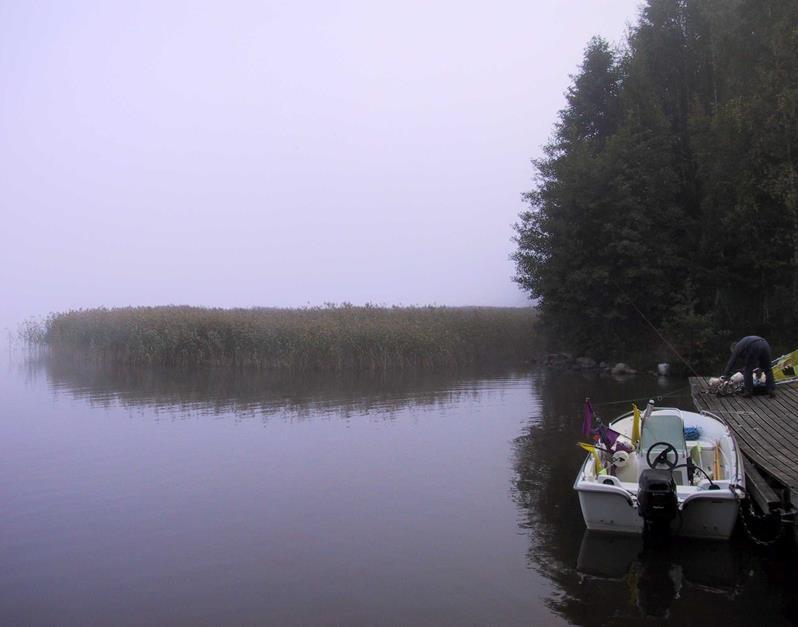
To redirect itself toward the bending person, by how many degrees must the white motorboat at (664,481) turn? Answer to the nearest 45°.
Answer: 0° — it already faces them

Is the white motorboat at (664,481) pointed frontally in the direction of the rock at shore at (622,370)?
yes

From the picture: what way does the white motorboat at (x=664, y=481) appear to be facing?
away from the camera

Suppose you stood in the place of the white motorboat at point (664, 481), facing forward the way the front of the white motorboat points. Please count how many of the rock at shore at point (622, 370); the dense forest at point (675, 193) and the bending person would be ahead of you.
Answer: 3

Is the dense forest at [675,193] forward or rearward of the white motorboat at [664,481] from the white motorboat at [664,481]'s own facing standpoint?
forward

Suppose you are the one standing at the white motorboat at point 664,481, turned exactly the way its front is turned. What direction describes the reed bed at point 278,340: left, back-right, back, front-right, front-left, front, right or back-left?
front-left
